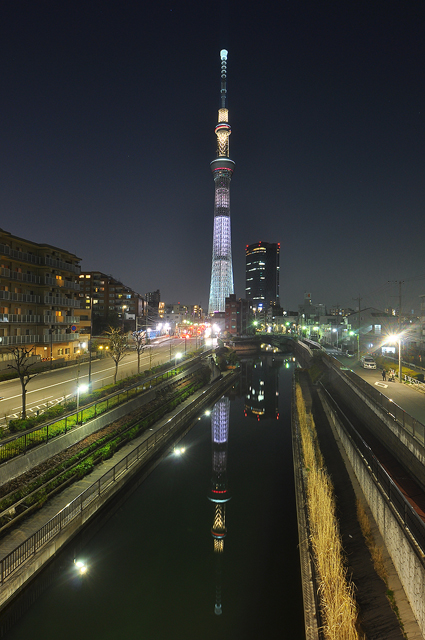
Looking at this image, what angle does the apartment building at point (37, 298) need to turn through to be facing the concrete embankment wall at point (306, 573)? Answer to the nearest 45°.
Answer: approximately 45° to its right

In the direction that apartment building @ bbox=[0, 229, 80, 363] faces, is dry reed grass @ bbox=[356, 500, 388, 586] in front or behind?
in front

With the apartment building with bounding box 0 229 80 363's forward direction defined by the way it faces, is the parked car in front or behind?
in front

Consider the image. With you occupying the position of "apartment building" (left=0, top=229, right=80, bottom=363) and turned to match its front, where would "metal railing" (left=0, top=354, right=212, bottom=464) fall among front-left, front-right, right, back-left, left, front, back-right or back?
front-right

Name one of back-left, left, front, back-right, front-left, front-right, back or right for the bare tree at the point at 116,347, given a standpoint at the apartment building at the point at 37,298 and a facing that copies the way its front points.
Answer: front

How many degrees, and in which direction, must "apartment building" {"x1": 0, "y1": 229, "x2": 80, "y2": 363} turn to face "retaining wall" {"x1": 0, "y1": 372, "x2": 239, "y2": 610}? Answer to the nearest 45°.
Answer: approximately 45° to its right

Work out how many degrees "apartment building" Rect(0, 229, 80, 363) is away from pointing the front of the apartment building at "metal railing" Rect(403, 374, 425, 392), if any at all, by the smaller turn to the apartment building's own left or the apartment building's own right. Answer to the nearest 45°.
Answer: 0° — it already faces it

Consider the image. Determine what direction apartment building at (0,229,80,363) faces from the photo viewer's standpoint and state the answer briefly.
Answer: facing the viewer and to the right of the viewer

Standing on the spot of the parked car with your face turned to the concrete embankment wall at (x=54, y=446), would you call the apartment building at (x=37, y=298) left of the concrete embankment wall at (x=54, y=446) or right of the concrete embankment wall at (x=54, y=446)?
right

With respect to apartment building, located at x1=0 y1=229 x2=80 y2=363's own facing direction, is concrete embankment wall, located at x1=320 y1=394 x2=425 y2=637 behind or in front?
in front
